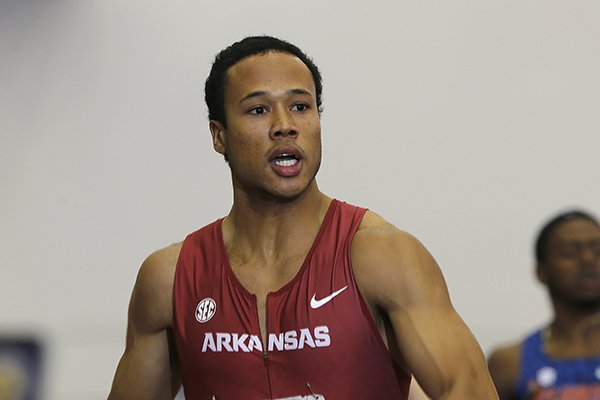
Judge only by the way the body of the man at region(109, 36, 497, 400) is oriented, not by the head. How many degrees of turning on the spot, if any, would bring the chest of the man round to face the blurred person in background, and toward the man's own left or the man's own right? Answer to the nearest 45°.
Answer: approximately 135° to the man's own left

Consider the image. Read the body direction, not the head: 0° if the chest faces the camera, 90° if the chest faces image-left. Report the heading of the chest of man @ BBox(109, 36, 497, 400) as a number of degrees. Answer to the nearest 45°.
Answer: approximately 0°
